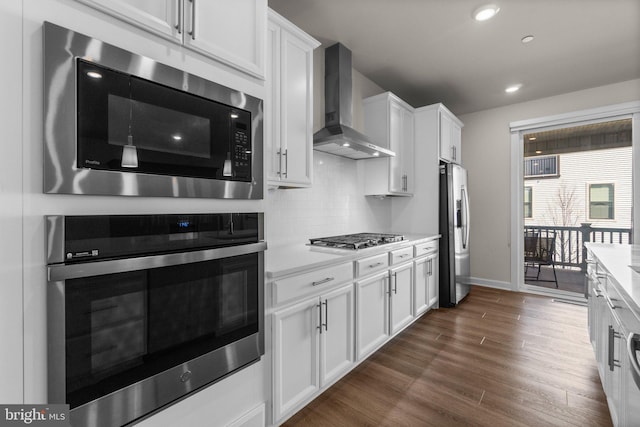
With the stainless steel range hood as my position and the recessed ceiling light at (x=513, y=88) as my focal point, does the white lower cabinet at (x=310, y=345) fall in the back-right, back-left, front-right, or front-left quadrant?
back-right

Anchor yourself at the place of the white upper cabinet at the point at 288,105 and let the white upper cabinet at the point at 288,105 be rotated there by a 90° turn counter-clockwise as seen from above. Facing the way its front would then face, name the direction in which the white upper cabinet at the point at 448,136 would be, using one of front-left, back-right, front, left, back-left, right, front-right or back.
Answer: front

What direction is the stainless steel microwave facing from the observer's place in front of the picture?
facing the viewer and to the right of the viewer

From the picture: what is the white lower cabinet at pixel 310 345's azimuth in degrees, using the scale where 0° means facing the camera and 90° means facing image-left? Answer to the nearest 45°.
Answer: approximately 315°

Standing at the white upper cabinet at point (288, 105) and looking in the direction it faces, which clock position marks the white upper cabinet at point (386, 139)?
the white upper cabinet at point (386, 139) is roughly at 9 o'clock from the white upper cabinet at point (288, 105).

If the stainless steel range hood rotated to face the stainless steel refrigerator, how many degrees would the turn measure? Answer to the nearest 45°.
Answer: approximately 90° to its left

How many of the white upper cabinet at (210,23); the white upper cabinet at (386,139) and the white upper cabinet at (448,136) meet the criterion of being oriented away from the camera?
0

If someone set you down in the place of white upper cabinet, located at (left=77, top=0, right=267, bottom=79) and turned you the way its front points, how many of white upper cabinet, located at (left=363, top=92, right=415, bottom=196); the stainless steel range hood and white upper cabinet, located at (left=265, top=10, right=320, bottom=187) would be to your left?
3

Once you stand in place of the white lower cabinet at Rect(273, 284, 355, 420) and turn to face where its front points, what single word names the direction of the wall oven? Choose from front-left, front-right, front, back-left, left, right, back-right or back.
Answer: right

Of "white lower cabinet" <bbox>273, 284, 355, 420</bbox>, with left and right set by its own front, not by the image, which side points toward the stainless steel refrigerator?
left

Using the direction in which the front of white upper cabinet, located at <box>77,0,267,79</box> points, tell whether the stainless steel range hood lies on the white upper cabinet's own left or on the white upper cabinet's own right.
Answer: on the white upper cabinet's own left

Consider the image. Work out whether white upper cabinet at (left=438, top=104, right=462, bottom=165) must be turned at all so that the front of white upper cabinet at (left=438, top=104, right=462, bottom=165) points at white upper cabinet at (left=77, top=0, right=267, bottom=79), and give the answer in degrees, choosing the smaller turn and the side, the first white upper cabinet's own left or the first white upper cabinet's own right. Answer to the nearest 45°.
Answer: approximately 90° to the first white upper cabinet's own right

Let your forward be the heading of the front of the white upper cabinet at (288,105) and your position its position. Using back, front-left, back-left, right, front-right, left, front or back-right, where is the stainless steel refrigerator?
left
